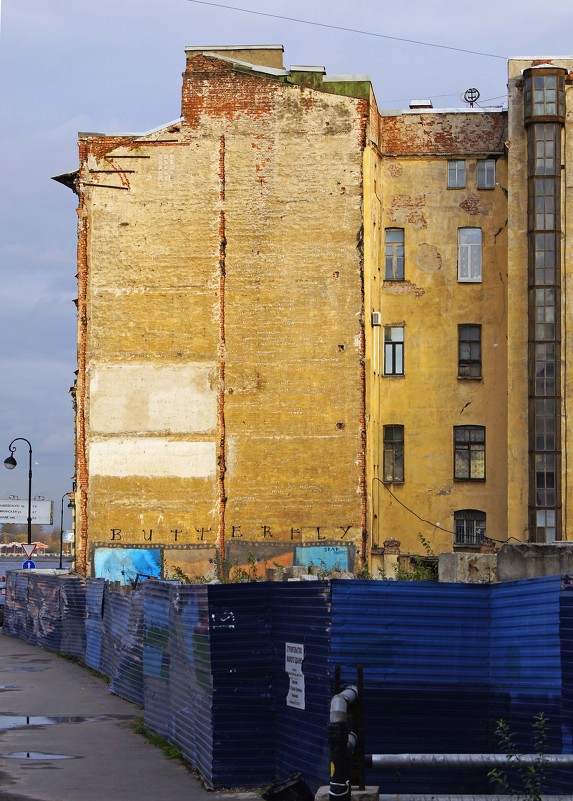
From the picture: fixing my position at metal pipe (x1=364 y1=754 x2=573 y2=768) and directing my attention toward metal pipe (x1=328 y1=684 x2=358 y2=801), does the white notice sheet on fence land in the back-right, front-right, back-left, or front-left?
front-right

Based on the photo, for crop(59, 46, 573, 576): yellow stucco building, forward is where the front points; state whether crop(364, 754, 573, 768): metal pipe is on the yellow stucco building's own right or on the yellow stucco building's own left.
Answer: on the yellow stucco building's own left
